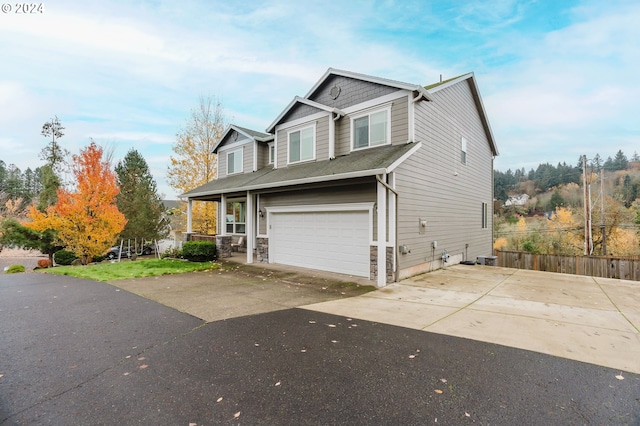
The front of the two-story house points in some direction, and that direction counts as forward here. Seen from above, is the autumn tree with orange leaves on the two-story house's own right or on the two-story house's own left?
on the two-story house's own right

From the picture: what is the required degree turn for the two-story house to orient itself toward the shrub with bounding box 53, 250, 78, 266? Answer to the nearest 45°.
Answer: approximately 45° to its right

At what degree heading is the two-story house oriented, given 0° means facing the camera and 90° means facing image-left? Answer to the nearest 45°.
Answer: approximately 45°

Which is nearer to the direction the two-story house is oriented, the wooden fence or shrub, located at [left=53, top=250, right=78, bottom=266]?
the shrub

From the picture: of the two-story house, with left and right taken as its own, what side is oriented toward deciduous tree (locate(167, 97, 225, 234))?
right

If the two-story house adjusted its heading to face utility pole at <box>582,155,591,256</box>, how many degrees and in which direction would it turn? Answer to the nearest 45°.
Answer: approximately 180°

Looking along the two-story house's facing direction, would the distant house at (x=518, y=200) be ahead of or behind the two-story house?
behind

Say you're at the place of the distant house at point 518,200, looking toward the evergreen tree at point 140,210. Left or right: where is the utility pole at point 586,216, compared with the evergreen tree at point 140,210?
left

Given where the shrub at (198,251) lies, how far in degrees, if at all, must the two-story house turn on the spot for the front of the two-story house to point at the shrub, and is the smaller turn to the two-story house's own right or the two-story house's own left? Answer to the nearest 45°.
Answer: approximately 45° to the two-story house's own right

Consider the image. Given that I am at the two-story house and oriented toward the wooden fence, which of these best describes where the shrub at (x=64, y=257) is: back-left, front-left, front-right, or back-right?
back-left

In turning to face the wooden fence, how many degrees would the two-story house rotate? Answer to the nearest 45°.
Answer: approximately 135° to its left
